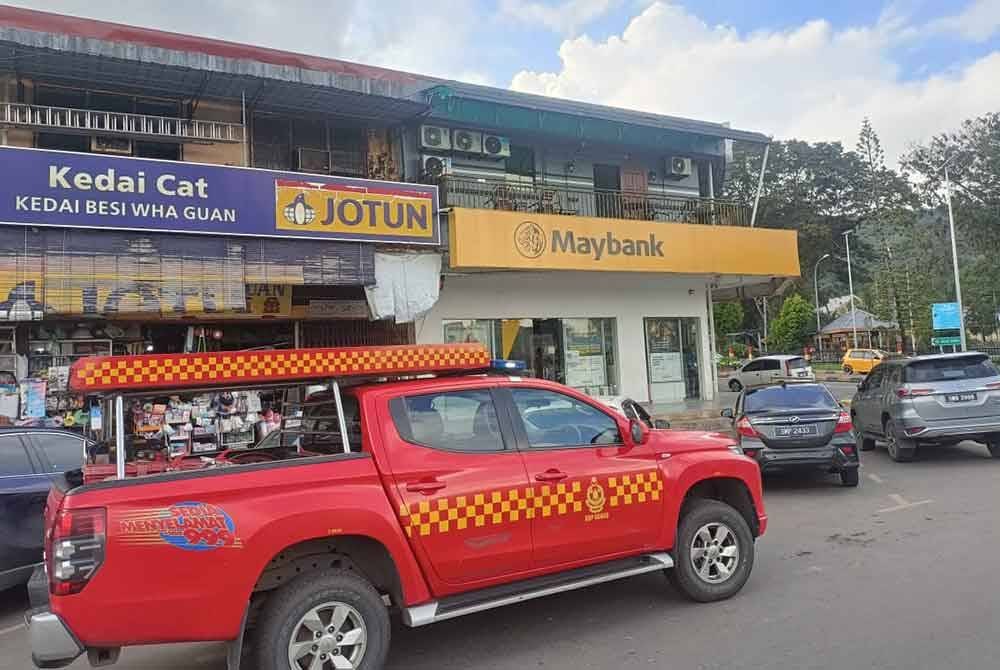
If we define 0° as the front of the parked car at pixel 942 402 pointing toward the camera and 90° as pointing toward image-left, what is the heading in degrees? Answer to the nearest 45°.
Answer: approximately 135°

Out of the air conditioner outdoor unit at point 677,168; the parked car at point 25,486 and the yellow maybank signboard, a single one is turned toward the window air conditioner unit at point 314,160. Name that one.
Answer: the parked car

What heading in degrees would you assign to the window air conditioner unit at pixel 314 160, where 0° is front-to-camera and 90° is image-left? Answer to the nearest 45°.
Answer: approximately 0°

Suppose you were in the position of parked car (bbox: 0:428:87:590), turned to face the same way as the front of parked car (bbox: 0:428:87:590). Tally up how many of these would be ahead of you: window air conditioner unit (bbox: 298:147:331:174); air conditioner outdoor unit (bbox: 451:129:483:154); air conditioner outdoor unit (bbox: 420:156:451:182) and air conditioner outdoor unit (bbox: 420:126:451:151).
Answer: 4

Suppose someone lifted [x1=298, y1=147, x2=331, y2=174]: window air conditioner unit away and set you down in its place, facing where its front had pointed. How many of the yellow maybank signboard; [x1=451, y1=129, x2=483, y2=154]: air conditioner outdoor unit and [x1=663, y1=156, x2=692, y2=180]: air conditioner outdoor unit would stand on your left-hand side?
3

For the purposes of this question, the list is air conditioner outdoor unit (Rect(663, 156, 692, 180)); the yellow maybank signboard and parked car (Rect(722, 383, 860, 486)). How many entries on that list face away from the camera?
1

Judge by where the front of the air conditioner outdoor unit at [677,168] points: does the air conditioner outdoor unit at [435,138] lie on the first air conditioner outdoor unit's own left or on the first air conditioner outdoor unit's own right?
on the first air conditioner outdoor unit's own right

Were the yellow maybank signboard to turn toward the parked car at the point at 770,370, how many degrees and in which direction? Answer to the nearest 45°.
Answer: approximately 90° to its left

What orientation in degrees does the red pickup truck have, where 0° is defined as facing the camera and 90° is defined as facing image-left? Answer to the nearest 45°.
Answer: approximately 225°

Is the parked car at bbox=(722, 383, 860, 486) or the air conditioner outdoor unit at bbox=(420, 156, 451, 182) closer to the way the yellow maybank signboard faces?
the parked car

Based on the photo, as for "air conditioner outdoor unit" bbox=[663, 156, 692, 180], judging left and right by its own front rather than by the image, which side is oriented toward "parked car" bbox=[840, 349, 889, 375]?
left

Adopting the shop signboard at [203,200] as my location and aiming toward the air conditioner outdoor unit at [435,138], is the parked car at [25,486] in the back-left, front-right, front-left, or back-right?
back-right

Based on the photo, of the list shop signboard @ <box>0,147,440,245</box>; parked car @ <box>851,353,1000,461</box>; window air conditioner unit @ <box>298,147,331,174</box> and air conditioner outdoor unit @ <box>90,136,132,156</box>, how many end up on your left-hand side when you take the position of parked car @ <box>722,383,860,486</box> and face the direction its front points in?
3
